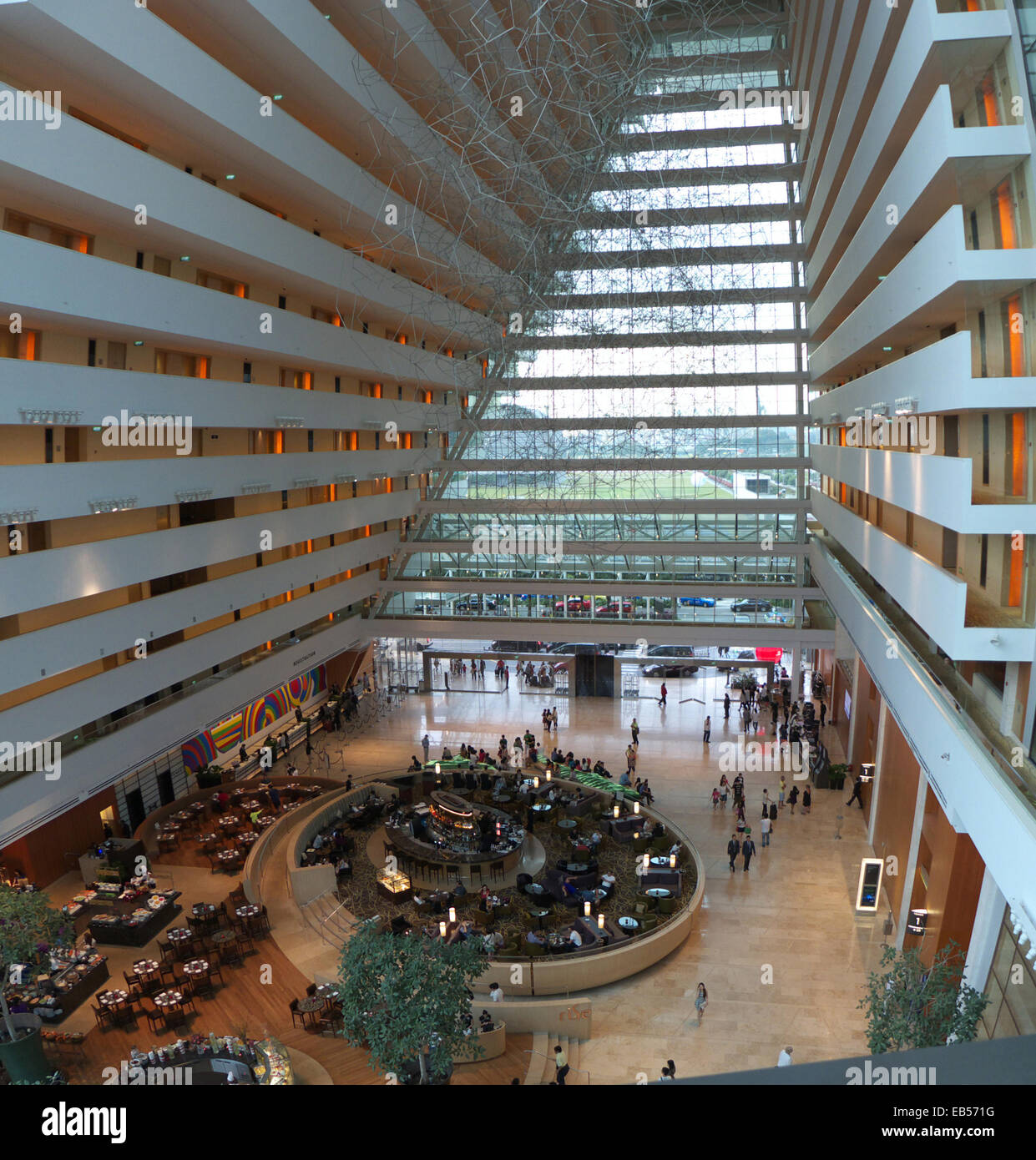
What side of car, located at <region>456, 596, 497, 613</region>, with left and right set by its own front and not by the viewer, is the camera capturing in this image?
left

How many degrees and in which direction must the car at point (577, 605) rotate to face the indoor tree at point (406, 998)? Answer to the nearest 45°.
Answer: approximately 90° to its left

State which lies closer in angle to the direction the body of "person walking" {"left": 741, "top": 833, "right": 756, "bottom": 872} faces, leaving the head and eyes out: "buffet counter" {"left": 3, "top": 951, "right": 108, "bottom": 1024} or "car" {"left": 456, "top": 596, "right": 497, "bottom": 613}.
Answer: the buffet counter

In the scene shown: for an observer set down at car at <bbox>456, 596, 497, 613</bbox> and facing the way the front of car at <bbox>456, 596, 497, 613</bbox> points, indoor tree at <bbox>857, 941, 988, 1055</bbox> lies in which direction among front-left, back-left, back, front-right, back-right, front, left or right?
left

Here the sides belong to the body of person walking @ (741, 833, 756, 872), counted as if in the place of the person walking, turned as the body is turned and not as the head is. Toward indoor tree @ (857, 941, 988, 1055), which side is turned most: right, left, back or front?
front
